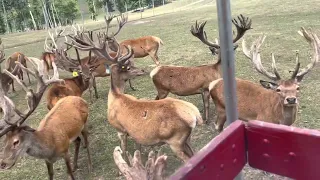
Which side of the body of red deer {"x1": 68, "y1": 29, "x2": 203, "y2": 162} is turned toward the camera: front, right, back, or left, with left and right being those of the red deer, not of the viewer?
left

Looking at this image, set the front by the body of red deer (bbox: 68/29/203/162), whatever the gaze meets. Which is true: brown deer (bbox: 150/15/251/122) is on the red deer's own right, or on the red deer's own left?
on the red deer's own right

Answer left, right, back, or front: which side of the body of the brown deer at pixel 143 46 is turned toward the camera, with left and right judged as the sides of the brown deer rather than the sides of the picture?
left

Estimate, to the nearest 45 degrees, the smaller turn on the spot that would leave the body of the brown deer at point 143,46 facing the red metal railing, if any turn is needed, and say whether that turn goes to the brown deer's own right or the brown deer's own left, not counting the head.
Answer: approximately 90° to the brown deer's own left

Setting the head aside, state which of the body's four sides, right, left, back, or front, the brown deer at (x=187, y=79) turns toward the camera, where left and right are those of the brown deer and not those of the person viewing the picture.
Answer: right

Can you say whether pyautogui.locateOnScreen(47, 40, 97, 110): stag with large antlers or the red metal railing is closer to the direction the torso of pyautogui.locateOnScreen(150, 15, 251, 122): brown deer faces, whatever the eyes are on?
the red metal railing
